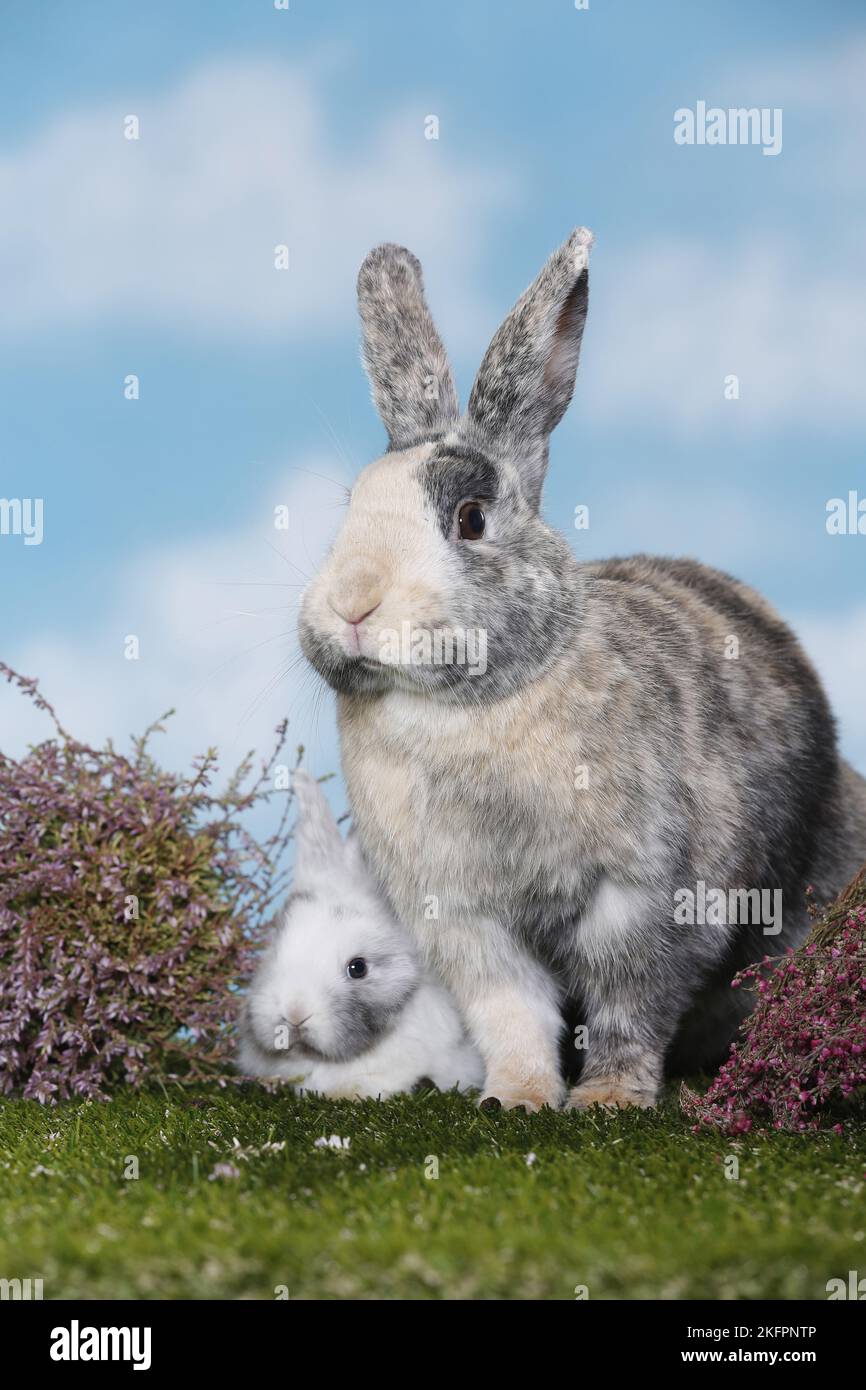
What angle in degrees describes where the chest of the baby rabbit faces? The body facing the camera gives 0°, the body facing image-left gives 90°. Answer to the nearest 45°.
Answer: approximately 45°

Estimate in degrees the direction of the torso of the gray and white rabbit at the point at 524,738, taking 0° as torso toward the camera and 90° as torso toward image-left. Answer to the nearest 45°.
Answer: approximately 45°

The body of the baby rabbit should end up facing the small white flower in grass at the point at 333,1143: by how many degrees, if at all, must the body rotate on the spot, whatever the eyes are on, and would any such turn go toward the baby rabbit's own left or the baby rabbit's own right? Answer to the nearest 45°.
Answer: approximately 45° to the baby rabbit's own left

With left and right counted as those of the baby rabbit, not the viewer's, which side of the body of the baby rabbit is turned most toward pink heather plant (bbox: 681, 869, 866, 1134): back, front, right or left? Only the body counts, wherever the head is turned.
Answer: left
